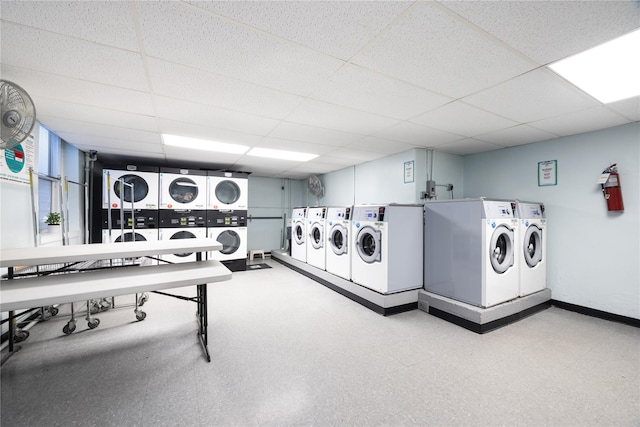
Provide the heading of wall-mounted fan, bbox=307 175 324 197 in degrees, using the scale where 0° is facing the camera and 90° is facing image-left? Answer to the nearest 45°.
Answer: approximately 45°

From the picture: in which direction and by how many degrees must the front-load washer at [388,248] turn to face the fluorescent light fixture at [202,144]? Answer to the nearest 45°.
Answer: approximately 45° to its right

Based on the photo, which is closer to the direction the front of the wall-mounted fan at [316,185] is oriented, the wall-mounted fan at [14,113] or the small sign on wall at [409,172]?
the wall-mounted fan

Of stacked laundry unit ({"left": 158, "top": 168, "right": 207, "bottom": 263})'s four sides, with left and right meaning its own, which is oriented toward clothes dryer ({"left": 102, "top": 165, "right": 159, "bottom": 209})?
right

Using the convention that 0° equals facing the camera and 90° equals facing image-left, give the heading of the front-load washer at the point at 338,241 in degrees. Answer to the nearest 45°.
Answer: approximately 45°

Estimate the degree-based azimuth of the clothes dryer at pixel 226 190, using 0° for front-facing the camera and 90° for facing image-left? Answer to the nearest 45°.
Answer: approximately 0°

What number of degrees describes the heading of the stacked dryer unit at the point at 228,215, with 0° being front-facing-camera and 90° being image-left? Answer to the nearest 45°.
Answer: approximately 0°

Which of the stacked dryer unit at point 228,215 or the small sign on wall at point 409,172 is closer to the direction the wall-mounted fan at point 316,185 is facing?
the stacked dryer unit

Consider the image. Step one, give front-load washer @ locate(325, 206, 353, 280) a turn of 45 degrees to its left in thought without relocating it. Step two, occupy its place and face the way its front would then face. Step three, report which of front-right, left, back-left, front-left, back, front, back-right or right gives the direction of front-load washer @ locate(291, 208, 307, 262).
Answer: back-right
